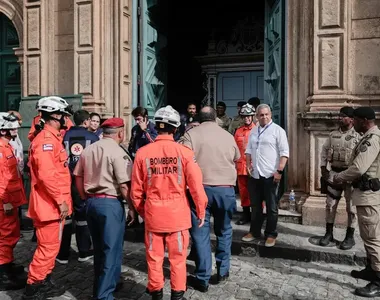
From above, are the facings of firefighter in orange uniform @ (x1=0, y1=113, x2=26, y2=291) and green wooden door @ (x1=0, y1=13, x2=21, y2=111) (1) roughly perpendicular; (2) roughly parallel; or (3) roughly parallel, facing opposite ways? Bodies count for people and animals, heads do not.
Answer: roughly perpendicular

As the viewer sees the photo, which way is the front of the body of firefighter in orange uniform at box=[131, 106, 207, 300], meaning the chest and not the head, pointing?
away from the camera

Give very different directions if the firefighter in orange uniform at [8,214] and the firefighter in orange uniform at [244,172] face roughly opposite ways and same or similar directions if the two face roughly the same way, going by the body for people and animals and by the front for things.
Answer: very different directions

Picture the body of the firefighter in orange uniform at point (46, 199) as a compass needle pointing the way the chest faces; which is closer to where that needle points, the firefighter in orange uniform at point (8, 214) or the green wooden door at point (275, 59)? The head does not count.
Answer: the green wooden door

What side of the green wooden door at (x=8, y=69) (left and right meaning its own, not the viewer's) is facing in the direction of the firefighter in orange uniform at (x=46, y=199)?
front

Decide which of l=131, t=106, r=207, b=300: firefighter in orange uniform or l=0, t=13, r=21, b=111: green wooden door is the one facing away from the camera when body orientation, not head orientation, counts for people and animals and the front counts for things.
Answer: the firefighter in orange uniform

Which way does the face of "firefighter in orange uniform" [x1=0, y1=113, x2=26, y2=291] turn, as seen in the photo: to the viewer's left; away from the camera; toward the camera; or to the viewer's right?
to the viewer's right

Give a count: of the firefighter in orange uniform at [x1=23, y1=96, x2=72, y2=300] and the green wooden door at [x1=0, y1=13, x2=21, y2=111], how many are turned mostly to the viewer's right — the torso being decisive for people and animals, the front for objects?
1

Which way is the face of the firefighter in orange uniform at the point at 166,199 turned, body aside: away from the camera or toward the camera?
away from the camera

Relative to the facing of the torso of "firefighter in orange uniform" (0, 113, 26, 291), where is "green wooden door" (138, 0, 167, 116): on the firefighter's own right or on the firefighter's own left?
on the firefighter's own left

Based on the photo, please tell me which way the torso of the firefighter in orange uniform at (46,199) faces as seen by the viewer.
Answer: to the viewer's right

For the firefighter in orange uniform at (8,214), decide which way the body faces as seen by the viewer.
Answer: to the viewer's right

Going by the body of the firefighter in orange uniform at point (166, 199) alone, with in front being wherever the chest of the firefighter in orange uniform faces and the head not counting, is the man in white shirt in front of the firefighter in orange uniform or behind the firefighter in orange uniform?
in front

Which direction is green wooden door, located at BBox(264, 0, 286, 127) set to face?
to the viewer's left
